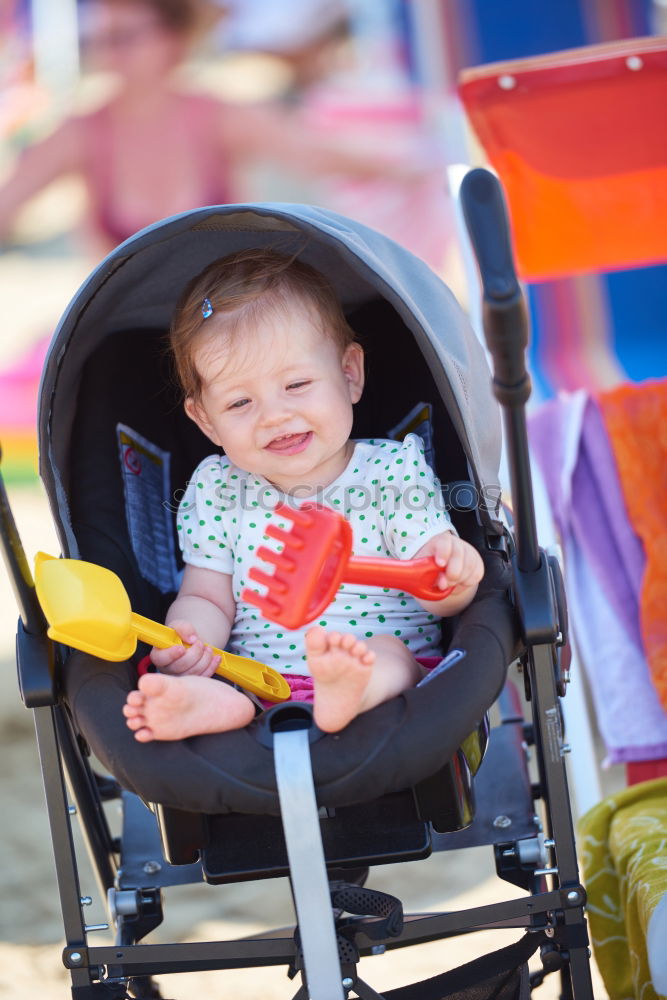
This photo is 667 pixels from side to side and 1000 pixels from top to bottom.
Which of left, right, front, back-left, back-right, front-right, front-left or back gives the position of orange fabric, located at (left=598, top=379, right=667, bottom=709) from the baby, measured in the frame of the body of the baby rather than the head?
back-left

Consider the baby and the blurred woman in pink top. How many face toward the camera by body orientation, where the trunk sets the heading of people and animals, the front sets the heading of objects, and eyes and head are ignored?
2

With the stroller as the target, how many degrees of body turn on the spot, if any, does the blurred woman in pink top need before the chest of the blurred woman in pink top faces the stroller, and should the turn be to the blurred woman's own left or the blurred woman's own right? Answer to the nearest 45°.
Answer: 0° — they already face it

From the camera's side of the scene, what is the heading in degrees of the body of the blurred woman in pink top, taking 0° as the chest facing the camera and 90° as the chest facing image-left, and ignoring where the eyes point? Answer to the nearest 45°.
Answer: approximately 0°

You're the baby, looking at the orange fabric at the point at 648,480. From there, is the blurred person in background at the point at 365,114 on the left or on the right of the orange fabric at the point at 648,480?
left

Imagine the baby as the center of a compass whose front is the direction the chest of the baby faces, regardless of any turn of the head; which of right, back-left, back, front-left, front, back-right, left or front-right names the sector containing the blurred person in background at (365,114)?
back

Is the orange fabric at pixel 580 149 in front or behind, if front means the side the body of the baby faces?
behind
